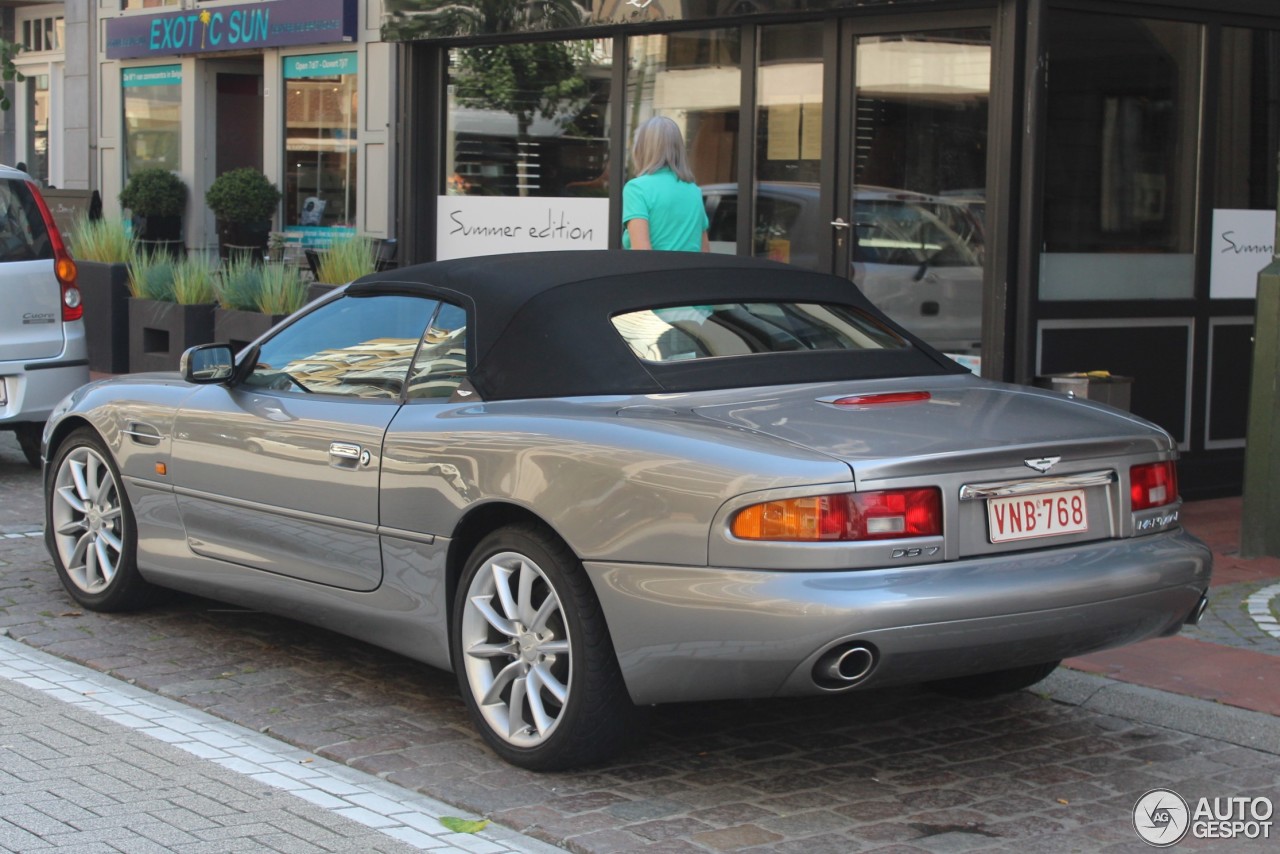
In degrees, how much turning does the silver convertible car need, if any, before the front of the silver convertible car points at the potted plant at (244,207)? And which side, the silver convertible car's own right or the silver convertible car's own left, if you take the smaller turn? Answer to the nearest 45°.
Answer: approximately 45° to the silver convertible car's own right

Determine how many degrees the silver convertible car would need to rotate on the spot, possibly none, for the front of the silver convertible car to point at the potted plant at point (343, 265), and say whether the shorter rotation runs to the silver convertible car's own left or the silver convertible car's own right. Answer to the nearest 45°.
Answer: approximately 45° to the silver convertible car's own right

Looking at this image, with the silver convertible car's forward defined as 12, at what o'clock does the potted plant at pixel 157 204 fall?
The potted plant is roughly at 1 o'clock from the silver convertible car.

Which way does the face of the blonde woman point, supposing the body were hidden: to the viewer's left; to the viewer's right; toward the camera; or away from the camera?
away from the camera

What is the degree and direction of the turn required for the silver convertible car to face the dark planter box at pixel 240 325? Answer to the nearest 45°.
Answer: approximately 45° to its right

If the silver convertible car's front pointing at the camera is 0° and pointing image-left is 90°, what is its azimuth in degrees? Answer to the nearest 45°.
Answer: approximately 135°
